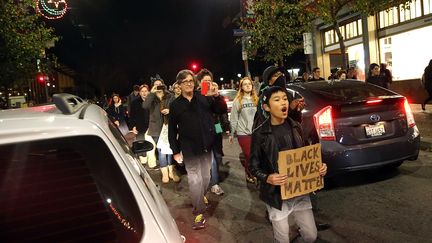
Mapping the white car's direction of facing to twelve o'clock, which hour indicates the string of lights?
The string of lights is roughly at 12 o'clock from the white car.

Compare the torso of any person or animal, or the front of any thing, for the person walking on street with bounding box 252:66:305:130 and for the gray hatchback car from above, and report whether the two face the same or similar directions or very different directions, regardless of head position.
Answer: very different directions

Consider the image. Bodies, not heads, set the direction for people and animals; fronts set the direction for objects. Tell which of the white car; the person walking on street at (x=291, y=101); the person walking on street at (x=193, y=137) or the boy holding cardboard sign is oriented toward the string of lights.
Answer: the white car

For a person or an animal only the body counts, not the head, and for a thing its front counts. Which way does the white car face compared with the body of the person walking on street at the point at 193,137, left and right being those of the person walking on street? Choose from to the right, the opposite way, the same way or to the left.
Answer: the opposite way

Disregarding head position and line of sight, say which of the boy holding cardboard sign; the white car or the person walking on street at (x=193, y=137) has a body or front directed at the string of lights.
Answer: the white car

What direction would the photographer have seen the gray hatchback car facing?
facing away from the viewer and to the left of the viewer

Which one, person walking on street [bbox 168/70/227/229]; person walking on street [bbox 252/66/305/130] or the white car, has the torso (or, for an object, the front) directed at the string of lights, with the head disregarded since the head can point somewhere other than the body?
the white car

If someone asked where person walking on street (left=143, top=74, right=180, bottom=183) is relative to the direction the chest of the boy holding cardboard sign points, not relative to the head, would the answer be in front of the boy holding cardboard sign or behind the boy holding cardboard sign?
behind

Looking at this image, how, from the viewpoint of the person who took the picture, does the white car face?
facing away from the viewer

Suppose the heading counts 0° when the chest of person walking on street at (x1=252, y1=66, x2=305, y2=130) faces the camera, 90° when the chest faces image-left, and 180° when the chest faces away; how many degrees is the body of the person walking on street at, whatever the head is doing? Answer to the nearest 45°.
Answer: approximately 315°

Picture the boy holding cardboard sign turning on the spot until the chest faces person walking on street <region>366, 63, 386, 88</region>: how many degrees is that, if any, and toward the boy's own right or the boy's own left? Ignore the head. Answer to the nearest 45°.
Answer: approximately 135° to the boy's own left

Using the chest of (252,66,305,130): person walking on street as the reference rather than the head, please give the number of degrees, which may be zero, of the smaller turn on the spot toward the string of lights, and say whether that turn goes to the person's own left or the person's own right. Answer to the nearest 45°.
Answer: approximately 180°
